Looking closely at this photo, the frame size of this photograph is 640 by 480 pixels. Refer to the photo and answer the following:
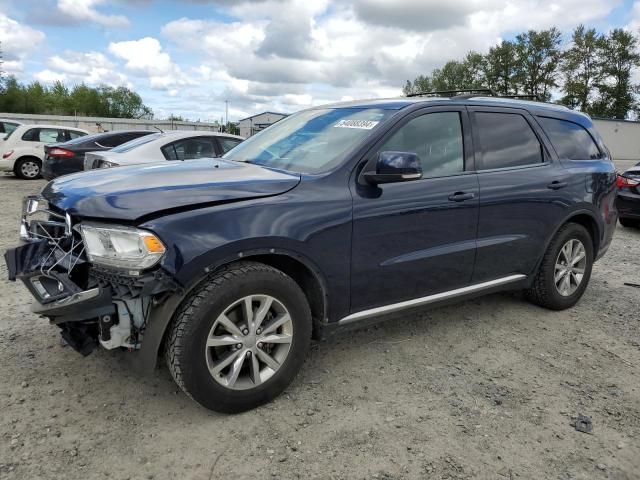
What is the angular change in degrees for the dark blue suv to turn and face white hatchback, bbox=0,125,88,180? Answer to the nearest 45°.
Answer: approximately 90° to its right

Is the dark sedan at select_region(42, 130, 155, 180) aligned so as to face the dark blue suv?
no

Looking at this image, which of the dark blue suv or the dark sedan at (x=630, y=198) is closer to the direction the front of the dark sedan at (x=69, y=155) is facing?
the dark sedan

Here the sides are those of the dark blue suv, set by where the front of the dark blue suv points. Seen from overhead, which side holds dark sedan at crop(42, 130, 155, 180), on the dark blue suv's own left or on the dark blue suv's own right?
on the dark blue suv's own right

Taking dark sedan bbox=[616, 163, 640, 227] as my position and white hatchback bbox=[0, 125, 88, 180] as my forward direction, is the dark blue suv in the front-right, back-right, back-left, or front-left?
front-left

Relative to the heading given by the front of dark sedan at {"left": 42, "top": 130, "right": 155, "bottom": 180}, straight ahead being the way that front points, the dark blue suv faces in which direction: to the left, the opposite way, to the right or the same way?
the opposite way

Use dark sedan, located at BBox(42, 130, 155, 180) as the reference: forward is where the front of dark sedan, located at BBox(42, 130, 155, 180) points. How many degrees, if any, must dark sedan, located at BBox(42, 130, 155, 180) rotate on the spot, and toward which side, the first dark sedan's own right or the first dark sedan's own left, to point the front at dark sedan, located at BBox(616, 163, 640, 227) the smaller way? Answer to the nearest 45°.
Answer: approximately 90° to the first dark sedan's own right

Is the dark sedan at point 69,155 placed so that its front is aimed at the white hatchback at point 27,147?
no

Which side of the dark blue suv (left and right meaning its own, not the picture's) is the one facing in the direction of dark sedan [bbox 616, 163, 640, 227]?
back

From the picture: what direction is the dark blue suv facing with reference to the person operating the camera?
facing the viewer and to the left of the viewer

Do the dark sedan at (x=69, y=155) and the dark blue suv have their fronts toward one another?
no

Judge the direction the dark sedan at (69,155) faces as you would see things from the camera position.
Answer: facing away from the viewer and to the right of the viewer
